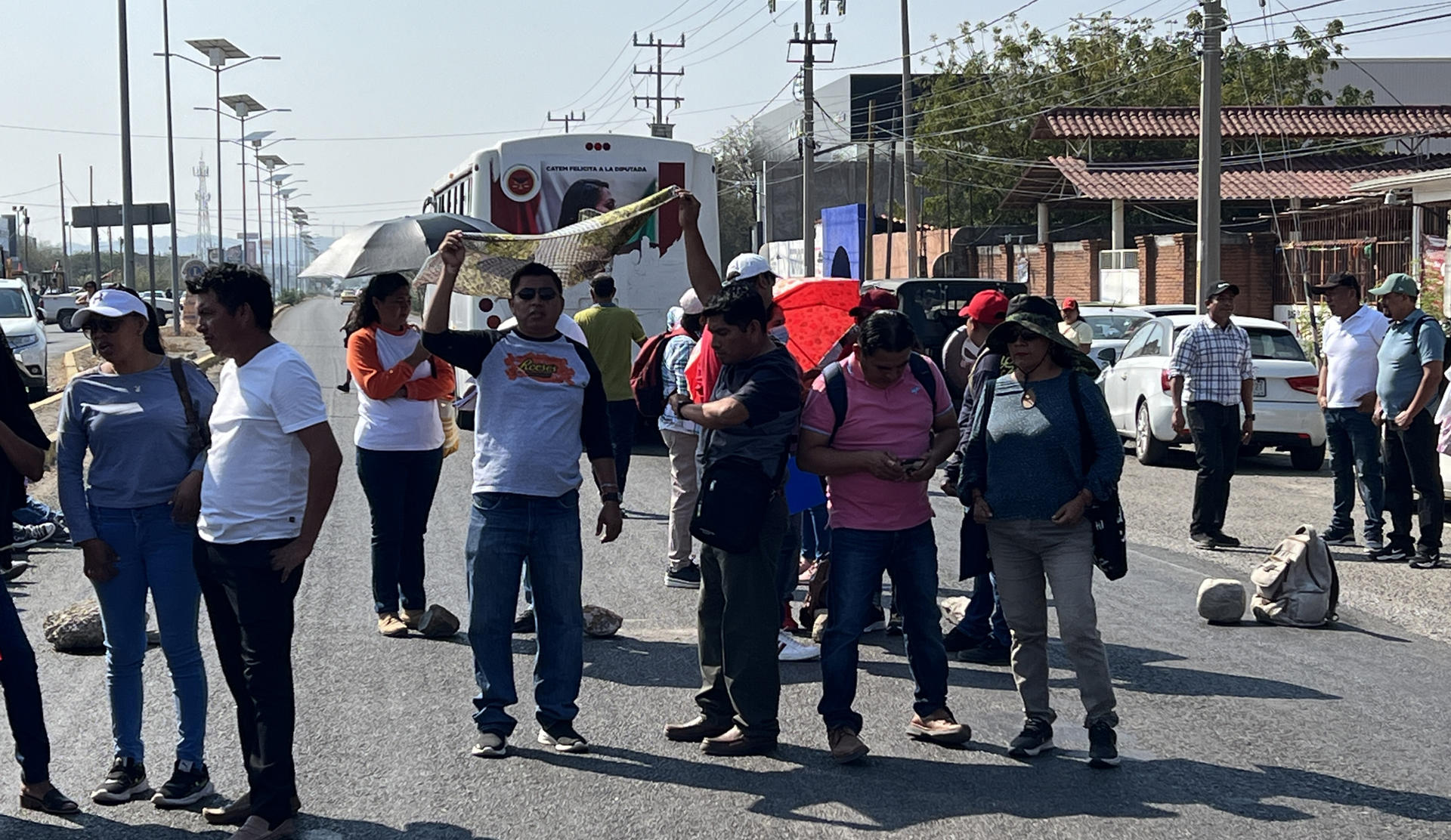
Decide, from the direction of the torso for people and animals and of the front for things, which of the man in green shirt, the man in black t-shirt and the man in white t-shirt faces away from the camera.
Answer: the man in green shirt

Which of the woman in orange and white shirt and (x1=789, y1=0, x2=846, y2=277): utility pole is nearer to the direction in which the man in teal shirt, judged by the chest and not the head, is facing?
the woman in orange and white shirt

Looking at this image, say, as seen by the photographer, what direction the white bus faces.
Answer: facing away from the viewer and to the left of the viewer

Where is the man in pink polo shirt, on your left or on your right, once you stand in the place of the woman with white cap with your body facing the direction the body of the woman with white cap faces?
on your left

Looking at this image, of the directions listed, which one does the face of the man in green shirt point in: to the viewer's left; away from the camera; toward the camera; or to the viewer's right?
away from the camera

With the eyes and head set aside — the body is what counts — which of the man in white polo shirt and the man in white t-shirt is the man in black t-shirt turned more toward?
the man in white t-shirt

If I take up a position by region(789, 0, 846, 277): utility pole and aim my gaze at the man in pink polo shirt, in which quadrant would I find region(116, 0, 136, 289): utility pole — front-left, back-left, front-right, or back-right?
front-right

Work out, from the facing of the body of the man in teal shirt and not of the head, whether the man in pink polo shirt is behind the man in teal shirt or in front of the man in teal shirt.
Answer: in front

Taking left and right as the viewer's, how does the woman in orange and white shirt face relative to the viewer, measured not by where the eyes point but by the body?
facing the viewer and to the right of the viewer

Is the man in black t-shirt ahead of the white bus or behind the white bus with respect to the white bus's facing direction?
behind

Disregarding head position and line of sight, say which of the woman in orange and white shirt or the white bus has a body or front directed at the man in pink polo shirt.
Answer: the woman in orange and white shirt

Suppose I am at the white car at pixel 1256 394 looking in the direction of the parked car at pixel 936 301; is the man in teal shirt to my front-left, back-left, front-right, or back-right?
back-left

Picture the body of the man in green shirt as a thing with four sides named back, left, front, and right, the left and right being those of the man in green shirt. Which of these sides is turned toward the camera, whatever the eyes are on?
back

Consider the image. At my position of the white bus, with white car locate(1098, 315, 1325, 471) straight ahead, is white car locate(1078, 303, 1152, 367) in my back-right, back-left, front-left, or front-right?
front-left

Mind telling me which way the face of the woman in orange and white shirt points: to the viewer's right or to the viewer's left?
to the viewer's right

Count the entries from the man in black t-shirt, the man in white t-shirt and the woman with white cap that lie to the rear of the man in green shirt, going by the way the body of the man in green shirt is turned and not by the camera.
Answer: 3
